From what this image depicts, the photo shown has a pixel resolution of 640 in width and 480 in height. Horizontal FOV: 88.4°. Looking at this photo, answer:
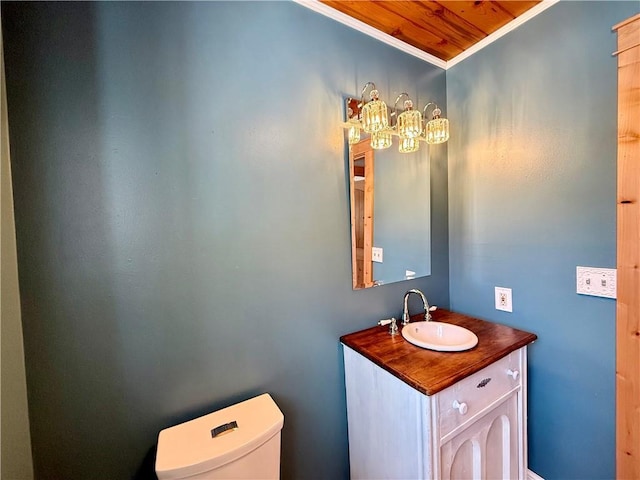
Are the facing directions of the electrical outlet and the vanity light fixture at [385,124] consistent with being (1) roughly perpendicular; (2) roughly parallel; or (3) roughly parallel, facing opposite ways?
roughly perpendicular

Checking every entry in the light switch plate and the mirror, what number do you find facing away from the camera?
0

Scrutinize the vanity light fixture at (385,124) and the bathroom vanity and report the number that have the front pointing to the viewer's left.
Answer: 0

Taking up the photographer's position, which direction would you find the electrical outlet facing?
facing the viewer and to the left of the viewer

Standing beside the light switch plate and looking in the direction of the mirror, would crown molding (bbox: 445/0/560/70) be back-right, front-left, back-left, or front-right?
front-right

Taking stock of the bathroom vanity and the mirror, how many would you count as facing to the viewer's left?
0

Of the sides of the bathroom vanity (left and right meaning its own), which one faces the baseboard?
left

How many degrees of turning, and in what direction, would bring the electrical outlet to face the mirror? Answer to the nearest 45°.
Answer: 0° — it already faces it

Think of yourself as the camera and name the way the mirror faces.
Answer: facing the viewer and to the right of the viewer

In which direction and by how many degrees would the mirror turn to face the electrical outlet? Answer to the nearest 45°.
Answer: approximately 45° to its left
